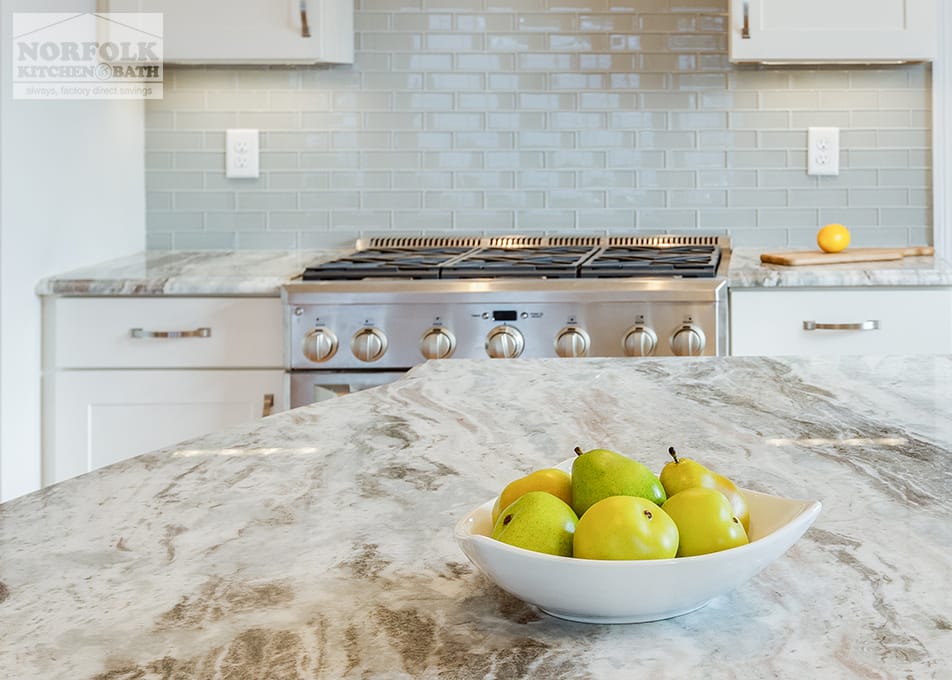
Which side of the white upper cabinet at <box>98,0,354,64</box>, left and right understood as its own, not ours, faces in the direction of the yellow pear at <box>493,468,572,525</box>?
front

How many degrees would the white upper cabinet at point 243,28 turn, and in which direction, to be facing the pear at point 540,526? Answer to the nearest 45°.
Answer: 0° — it already faces it

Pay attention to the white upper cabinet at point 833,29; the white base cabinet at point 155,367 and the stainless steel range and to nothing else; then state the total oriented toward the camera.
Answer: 3

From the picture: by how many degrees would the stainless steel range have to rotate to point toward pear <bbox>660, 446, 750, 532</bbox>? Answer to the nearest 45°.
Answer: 0° — it already faces it

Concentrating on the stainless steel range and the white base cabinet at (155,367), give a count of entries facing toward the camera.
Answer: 2

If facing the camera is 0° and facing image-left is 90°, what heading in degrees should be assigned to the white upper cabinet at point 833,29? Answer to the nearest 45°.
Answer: approximately 0°
